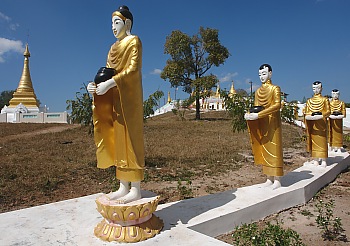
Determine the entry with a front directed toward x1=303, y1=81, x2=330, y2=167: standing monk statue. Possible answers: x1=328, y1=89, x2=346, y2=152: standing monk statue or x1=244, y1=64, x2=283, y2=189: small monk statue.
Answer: x1=328, y1=89, x2=346, y2=152: standing monk statue

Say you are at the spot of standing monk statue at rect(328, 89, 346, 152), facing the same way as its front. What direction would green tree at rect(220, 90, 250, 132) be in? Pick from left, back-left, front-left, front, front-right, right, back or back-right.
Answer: front-right

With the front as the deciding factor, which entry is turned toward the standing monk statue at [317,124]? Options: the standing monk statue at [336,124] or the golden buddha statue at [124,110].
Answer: the standing monk statue at [336,124]

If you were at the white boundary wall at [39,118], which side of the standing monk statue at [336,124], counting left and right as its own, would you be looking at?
right

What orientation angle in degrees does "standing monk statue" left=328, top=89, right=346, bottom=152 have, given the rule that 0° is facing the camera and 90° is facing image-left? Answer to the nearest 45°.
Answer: approximately 0°

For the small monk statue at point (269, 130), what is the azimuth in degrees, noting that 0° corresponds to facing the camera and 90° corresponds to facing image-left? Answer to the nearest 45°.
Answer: approximately 45°

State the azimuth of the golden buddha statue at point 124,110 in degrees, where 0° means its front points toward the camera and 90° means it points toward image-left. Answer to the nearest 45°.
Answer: approximately 45°

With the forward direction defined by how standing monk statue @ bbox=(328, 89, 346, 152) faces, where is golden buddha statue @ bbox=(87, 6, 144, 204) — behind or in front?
in front

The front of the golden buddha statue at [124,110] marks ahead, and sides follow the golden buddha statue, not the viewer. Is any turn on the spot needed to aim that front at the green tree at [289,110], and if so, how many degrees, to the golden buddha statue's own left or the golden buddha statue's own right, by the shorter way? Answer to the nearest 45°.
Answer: approximately 180°

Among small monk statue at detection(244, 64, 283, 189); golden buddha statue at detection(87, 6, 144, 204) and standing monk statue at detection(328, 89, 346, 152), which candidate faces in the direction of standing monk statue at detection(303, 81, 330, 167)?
standing monk statue at detection(328, 89, 346, 152)

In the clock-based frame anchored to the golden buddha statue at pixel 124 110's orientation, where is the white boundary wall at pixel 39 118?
The white boundary wall is roughly at 4 o'clock from the golden buddha statue.

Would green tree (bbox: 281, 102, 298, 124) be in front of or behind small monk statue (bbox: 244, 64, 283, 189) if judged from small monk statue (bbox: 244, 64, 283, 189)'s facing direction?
behind
